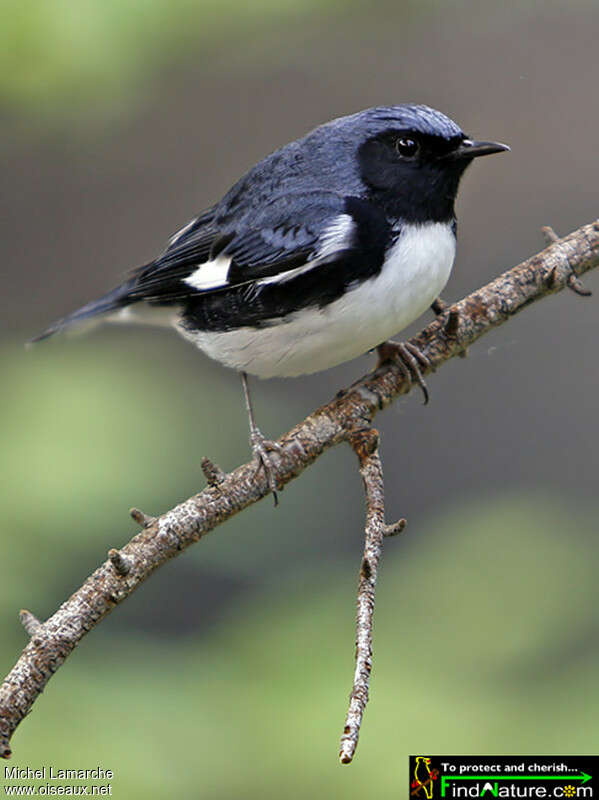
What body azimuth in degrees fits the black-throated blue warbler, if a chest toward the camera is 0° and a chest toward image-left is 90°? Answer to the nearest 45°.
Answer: approximately 270°
